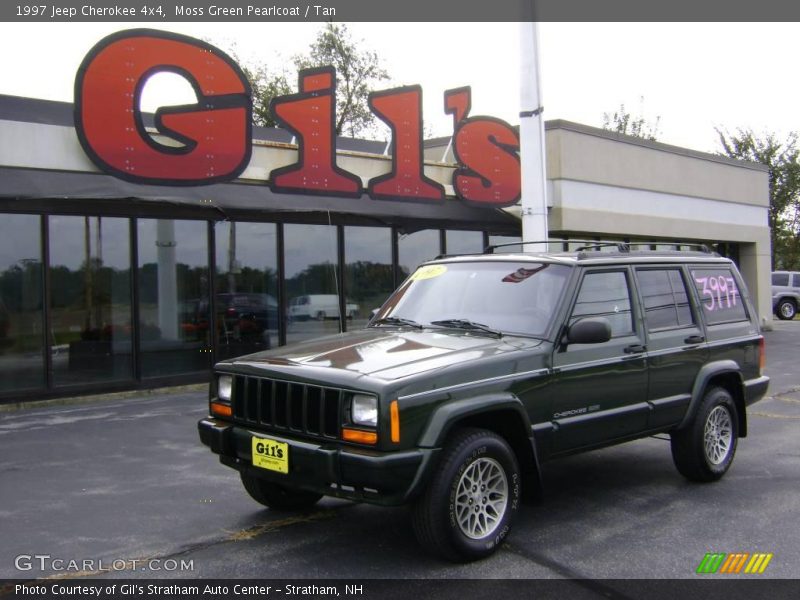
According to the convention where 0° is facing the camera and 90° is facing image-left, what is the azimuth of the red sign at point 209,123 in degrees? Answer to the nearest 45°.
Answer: approximately 315°

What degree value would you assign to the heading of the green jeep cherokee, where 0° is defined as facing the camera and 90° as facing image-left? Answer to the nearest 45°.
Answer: approximately 45°

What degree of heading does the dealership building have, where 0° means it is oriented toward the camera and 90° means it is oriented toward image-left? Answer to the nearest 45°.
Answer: approximately 315°

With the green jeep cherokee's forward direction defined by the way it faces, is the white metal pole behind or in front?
behind

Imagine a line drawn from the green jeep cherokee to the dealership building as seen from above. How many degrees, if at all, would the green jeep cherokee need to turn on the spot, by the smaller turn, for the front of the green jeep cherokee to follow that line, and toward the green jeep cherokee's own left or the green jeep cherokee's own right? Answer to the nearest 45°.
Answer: approximately 90° to the green jeep cherokee's own right

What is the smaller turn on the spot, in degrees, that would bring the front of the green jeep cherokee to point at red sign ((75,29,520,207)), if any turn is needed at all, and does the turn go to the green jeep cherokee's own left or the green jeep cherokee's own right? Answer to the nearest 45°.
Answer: approximately 90° to the green jeep cherokee's own right
